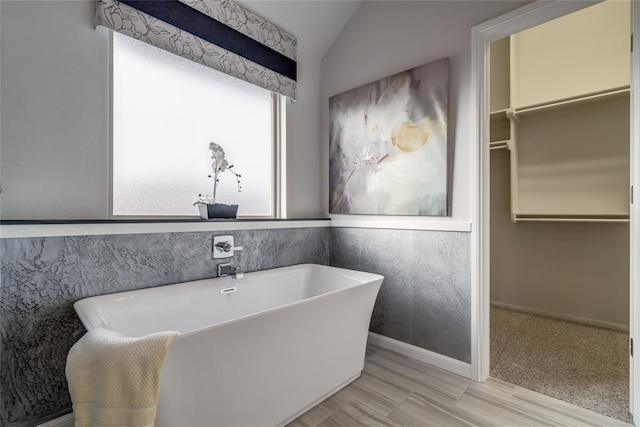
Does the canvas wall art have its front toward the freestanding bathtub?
yes

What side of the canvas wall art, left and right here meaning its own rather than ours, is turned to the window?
front

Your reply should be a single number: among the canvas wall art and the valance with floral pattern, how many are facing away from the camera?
0

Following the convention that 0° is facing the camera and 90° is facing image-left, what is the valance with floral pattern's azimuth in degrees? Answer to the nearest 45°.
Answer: approximately 315°

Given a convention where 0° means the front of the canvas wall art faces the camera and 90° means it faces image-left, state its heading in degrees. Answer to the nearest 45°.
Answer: approximately 45°

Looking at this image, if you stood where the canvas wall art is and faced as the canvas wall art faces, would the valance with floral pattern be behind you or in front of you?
in front

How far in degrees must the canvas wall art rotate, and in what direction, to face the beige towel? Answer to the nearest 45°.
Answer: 0° — it already faces it

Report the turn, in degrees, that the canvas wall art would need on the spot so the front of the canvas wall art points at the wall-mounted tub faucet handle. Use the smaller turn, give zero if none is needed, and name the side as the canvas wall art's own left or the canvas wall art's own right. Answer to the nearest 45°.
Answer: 0° — it already faces it
